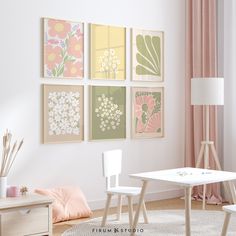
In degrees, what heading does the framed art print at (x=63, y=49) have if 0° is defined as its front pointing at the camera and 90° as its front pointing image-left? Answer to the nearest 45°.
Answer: approximately 315°

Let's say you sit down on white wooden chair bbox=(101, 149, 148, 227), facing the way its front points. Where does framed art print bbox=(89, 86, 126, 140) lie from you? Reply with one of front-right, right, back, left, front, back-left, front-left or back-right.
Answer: back-left

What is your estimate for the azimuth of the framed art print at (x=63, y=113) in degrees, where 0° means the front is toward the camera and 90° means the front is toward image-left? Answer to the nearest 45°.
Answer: approximately 315°

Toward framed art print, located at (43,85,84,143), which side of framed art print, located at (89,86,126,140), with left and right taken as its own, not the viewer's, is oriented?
right

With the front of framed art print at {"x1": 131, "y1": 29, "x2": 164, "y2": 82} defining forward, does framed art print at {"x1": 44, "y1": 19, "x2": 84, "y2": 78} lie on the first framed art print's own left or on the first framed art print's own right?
on the first framed art print's own right

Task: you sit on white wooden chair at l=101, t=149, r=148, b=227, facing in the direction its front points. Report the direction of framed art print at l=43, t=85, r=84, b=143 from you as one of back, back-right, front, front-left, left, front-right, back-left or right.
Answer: back

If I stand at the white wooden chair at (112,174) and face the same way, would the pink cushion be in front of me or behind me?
behind
